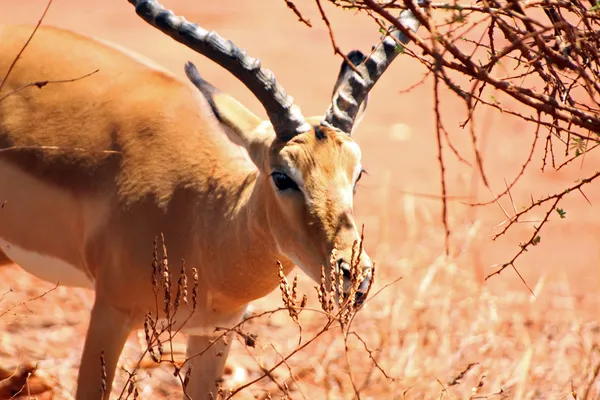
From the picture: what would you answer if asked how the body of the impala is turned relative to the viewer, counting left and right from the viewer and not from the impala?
facing the viewer and to the right of the viewer
